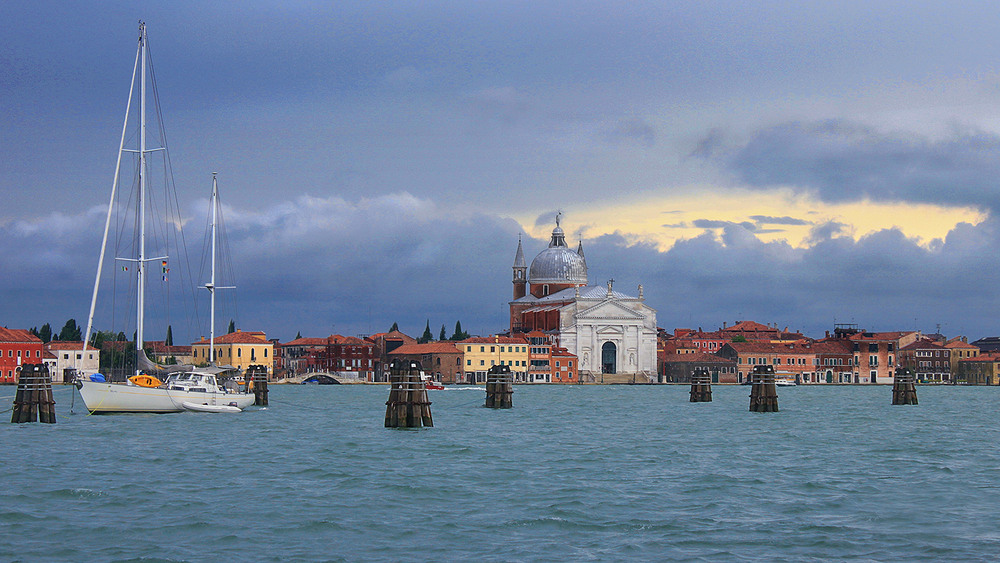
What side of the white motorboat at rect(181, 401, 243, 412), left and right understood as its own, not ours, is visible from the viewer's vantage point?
left

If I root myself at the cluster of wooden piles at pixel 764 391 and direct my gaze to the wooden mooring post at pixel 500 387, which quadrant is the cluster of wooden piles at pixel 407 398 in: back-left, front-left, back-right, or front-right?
front-left

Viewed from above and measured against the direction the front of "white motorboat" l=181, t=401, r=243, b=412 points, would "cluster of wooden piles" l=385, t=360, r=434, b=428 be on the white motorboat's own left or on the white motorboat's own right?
on the white motorboat's own left

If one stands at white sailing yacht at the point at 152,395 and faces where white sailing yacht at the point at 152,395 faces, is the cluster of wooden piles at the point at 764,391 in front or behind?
behind

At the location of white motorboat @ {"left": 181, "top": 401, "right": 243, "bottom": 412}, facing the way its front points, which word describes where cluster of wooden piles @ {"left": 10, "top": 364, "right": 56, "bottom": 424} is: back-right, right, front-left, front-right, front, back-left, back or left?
front-left

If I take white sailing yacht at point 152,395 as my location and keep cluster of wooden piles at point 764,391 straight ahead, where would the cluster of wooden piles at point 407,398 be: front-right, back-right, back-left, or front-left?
front-right

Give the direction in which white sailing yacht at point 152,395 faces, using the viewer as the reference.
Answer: facing to the left of the viewer
